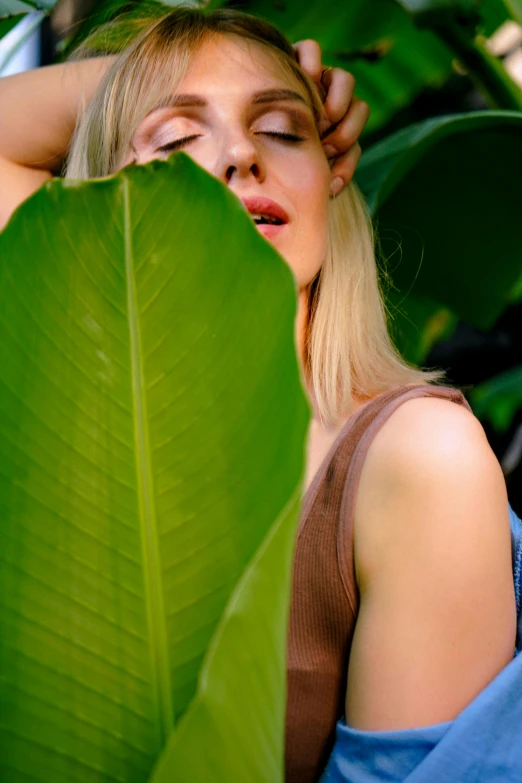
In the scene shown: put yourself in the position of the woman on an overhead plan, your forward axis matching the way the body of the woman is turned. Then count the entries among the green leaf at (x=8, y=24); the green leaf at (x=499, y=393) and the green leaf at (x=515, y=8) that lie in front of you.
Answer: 0

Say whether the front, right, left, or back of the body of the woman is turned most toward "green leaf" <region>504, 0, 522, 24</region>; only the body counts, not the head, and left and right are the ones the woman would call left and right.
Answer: back

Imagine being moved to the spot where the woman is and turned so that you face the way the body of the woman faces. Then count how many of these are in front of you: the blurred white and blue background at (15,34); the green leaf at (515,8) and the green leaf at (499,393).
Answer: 0

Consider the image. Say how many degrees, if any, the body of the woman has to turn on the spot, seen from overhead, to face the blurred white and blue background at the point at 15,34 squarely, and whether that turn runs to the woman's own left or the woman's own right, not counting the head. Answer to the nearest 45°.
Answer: approximately 135° to the woman's own right

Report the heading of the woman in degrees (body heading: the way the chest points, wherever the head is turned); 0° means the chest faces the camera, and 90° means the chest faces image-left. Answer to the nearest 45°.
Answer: approximately 45°

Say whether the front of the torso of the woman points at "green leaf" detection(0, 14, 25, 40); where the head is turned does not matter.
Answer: no

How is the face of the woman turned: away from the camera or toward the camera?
toward the camera

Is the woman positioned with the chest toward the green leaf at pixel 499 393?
no
